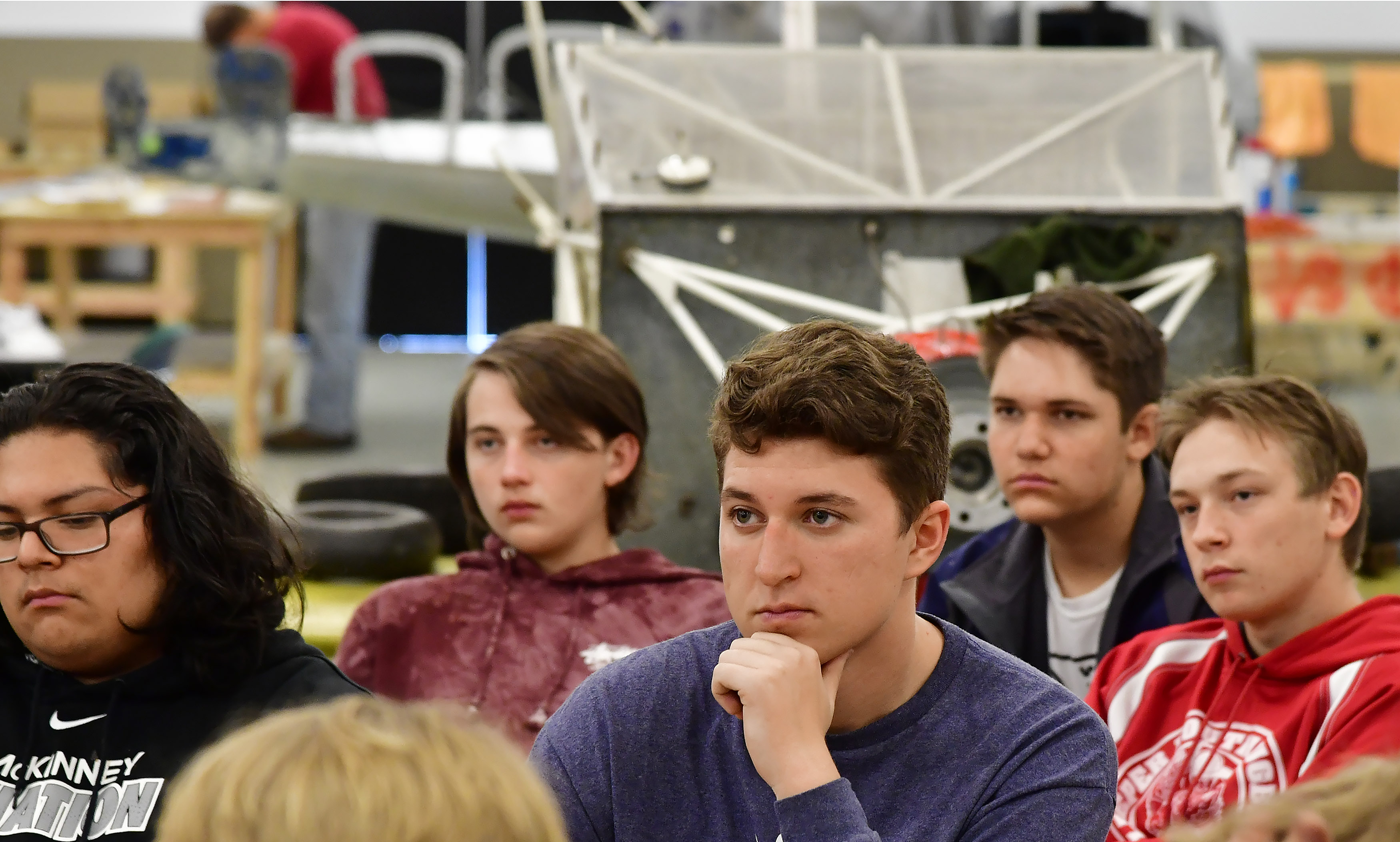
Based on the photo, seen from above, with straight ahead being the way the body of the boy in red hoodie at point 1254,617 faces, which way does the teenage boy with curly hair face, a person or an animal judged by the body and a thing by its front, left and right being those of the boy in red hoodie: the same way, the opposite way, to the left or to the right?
the same way

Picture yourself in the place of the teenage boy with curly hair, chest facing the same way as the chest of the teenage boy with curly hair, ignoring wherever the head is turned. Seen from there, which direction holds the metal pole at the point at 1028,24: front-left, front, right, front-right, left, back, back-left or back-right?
back-right

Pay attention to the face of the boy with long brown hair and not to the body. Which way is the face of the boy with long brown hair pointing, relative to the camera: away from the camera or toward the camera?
toward the camera

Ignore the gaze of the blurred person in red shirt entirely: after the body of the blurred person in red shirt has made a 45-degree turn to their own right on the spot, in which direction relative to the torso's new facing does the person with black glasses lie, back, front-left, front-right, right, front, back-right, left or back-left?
back-left

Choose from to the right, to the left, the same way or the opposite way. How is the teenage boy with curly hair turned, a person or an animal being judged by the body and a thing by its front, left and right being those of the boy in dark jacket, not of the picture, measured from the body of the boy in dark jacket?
the same way

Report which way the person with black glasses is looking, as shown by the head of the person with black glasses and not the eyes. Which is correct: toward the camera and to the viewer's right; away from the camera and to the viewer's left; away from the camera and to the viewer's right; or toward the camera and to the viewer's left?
toward the camera and to the viewer's left

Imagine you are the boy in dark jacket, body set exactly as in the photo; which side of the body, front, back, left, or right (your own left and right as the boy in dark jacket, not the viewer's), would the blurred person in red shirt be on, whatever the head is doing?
right

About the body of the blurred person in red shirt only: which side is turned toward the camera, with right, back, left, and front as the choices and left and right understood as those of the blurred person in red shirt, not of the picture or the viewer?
left

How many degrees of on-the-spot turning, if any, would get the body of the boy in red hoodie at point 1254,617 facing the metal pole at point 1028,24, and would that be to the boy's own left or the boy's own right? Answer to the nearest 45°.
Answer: approximately 135° to the boy's own right

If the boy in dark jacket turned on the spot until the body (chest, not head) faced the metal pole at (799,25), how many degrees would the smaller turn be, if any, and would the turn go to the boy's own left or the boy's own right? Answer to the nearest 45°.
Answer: approximately 135° to the boy's own right

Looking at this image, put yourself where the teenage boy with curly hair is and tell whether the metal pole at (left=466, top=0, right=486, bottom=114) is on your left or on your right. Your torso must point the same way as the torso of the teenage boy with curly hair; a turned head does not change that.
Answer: on your right

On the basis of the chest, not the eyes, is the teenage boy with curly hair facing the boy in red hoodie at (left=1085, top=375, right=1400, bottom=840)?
no

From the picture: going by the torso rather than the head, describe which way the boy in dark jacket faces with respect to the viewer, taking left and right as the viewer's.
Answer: facing the viewer and to the left of the viewer

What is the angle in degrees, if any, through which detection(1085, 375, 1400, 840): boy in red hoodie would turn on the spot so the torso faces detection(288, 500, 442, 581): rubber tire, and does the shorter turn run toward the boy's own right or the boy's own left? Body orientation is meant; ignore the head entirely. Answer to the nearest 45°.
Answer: approximately 90° to the boy's own right

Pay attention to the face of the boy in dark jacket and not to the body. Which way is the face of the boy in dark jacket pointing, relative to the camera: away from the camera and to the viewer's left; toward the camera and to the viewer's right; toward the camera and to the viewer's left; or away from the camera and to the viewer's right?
toward the camera and to the viewer's left

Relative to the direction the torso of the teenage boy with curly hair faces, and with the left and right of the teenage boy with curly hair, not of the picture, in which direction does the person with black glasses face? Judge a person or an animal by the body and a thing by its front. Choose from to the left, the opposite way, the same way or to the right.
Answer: the same way

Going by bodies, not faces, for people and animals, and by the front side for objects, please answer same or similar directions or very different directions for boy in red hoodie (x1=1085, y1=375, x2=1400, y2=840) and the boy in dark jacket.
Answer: same or similar directions
